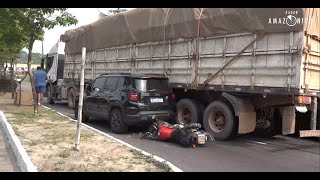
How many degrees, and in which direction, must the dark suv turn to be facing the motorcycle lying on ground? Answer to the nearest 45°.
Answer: approximately 180°

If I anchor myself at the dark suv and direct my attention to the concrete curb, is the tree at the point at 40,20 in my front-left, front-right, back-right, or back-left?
back-right

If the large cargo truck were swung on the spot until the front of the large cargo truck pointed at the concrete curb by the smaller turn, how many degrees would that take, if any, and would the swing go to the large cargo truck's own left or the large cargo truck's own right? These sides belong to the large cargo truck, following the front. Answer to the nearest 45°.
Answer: approximately 90° to the large cargo truck's own left

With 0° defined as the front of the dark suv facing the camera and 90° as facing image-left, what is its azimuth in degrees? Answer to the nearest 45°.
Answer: approximately 135°

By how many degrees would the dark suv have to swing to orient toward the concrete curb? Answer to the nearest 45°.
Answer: approximately 90° to its left

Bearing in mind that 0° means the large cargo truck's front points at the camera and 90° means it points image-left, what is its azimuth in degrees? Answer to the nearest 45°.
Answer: approximately 135°
